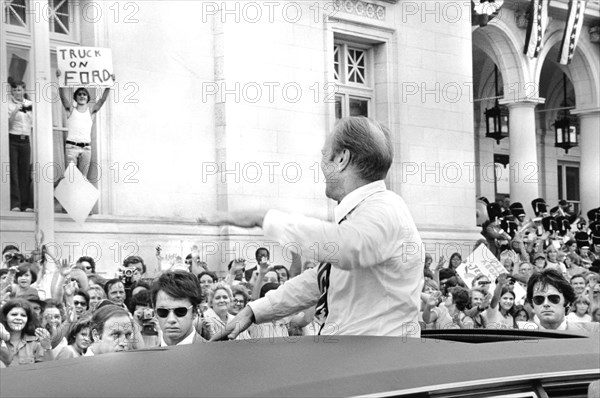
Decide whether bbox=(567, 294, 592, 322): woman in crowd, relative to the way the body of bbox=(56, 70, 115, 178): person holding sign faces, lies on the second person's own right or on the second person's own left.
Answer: on the second person's own left

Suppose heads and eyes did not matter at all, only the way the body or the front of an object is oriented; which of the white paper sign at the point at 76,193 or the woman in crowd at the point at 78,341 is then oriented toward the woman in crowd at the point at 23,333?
the white paper sign

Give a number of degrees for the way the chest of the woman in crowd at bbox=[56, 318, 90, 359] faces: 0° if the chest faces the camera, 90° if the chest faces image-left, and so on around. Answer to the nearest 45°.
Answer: approximately 315°

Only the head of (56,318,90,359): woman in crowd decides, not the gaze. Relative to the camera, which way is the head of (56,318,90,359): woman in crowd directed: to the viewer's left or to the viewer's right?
to the viewer's right

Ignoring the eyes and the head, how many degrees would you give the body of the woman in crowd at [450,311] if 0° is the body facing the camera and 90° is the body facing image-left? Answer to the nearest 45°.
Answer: approximately 45°

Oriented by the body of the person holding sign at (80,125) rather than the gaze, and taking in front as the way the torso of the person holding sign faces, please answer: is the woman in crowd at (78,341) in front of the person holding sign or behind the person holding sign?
in front
